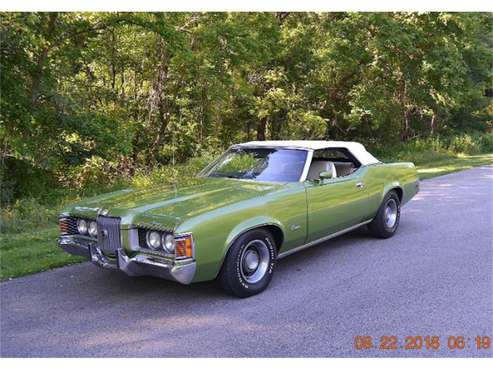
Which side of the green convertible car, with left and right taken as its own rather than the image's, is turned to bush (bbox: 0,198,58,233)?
right

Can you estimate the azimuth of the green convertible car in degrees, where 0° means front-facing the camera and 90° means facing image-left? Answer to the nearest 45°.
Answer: approximately 45°

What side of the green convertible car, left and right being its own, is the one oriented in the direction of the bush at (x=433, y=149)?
back
